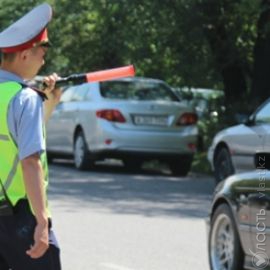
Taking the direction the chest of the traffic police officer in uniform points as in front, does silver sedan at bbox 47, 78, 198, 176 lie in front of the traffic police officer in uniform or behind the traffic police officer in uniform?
in front

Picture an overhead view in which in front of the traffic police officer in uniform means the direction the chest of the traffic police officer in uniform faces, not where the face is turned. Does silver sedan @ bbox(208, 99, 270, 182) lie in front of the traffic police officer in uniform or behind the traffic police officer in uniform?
in front

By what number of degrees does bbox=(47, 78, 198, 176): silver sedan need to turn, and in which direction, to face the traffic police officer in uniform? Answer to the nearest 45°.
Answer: approximately 135° to its left

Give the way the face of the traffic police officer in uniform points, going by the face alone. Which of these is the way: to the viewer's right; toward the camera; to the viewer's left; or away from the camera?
to the viewer's right

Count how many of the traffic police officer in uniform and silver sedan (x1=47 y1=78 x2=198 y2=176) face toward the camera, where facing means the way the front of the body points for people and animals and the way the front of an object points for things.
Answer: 0

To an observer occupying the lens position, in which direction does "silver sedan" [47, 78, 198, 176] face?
facing away from the viewer and to the left of the viewer

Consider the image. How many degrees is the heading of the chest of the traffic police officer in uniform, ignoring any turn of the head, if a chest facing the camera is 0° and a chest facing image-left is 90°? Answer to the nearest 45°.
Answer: approximately 225°
